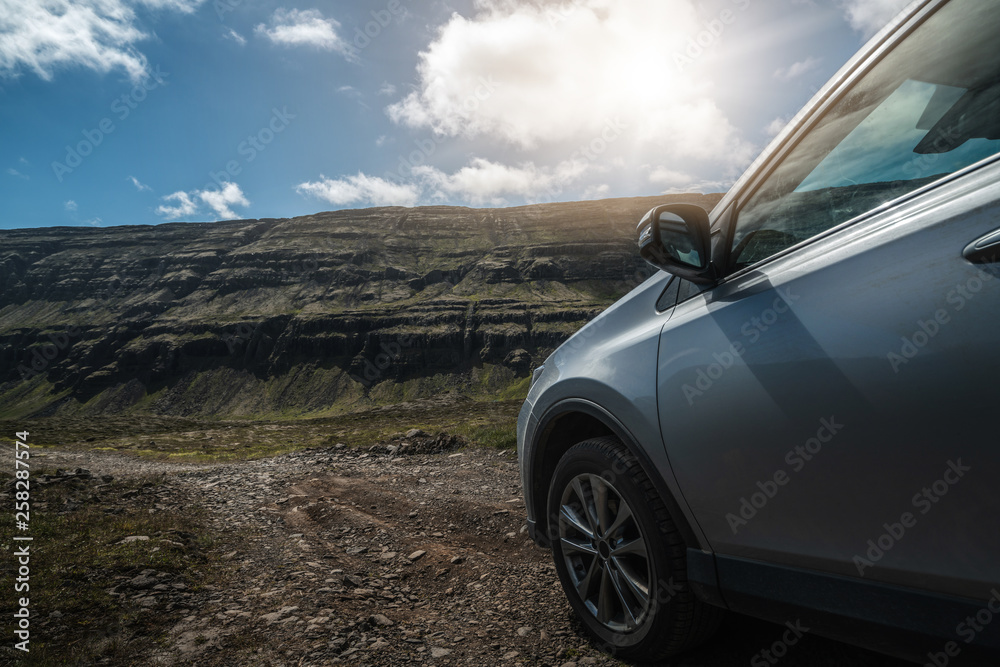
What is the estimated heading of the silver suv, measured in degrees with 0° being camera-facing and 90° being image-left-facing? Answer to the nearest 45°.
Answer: approximately 135°
